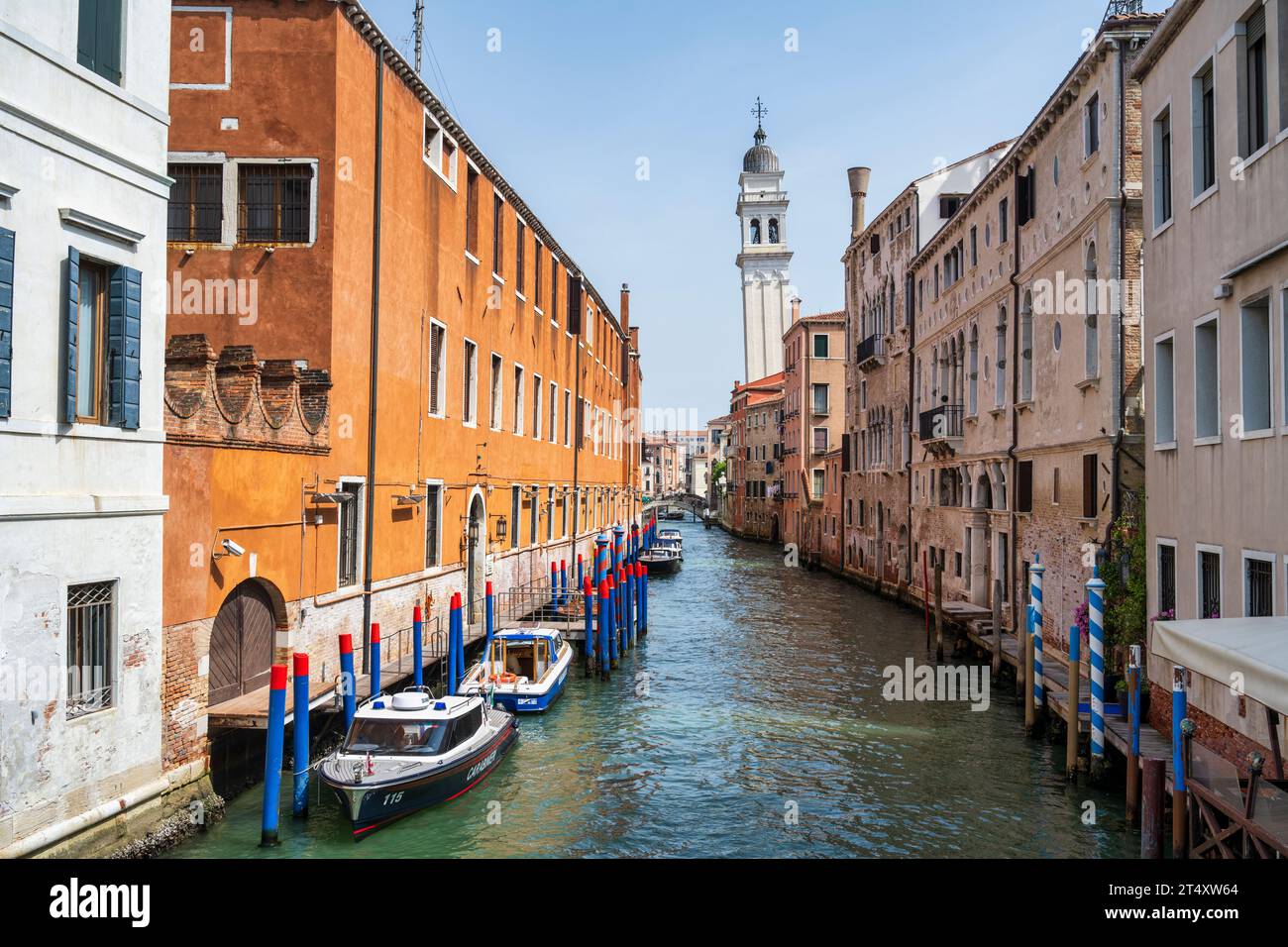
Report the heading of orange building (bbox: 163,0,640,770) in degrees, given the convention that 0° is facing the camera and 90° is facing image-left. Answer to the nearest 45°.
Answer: approximately 270°

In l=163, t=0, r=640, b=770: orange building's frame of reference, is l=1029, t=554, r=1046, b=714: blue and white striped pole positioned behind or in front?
in front

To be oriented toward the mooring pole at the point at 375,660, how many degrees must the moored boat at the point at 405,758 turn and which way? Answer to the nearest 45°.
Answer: approximately 135° to its right

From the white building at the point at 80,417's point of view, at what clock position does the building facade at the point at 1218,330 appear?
The building facade is roughly at 11 o'clock from the white building.

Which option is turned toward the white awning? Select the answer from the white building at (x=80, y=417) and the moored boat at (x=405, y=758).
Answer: the white building

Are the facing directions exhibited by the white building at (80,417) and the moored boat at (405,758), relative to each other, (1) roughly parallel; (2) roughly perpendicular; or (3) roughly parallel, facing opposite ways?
roughly perpendicular

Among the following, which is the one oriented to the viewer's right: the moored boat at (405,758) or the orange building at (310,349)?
the orange building

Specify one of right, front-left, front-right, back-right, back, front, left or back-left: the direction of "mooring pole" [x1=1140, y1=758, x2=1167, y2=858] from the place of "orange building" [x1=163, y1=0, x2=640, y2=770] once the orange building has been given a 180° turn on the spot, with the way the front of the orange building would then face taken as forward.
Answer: back-left

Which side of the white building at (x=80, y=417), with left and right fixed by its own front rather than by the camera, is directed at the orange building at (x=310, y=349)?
left

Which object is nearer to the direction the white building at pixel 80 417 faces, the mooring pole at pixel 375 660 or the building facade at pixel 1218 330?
the building facade

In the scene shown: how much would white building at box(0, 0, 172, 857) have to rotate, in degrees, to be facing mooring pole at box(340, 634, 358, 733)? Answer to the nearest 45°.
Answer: approximately 90° to its left

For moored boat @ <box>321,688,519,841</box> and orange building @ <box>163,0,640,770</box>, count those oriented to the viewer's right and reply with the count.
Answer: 1

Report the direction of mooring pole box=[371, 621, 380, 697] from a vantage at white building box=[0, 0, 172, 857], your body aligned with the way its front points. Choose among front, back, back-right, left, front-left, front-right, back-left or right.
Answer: left

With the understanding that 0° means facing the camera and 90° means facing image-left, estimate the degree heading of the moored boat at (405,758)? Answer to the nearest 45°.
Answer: approximately 45°
